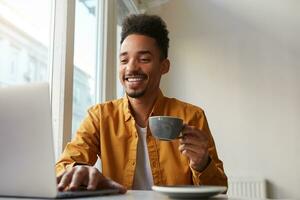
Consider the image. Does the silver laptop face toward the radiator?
yes

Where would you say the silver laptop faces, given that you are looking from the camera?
facing away from the viewer and to the right of the viewer

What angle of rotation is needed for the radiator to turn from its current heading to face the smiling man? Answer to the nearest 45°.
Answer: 0° — it already faces them

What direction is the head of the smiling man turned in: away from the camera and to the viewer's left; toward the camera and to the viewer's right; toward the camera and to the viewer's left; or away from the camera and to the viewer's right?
toward the camera and to the viewer's left

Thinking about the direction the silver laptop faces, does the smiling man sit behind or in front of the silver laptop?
in front

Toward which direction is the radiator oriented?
toward the camera

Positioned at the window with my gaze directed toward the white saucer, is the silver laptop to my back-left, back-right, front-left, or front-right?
front-right

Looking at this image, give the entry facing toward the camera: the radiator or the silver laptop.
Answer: the radiator

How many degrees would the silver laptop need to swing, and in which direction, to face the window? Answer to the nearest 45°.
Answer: approximately 45° to its left

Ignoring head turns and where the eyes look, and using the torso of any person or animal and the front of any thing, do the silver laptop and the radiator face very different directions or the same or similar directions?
very different directions

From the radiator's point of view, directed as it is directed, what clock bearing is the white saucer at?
The white saucer is roughly at 12 o'clock from the radiator.

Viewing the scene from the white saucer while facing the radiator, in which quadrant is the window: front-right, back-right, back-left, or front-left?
front-left
